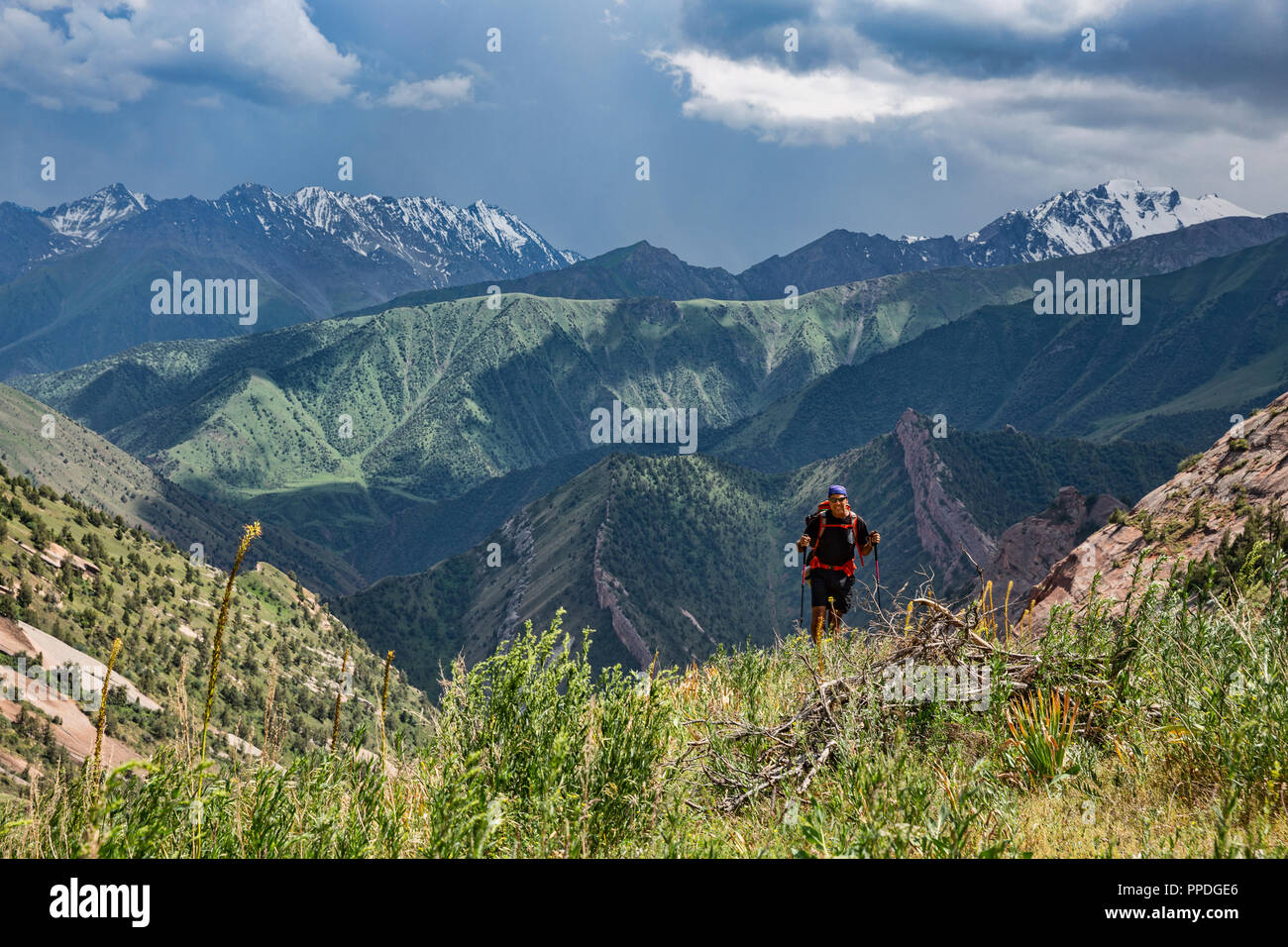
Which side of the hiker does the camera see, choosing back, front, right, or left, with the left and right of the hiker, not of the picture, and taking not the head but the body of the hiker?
front

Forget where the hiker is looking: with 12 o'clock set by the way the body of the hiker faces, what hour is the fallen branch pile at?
The fallen branch pile is roughly at 12 o'clock from the hiker.
